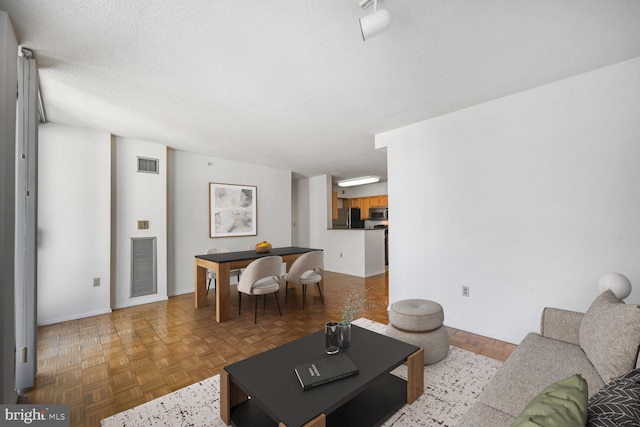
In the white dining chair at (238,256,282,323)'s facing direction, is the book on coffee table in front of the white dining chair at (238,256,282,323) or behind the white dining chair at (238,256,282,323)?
behind

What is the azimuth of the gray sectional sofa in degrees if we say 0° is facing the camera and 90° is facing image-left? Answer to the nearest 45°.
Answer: approximately 90°

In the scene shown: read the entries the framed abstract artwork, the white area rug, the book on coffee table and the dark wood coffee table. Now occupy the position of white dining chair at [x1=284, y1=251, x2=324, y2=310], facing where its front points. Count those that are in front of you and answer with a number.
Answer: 1

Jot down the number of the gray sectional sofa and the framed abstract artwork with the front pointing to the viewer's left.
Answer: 1

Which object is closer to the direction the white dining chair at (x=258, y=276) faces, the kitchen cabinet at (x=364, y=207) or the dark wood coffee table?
the kitchen cabinet

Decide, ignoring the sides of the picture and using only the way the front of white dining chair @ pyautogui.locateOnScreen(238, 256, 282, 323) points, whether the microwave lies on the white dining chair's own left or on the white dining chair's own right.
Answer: on the white dining chair's own right

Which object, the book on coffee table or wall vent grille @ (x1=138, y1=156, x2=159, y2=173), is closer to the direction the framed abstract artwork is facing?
the book on coffee table

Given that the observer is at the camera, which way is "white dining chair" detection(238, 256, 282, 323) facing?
facing away from the viewer and to the left of the viewer

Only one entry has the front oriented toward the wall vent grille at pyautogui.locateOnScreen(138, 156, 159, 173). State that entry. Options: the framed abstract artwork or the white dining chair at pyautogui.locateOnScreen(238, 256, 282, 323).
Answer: the white dining chair

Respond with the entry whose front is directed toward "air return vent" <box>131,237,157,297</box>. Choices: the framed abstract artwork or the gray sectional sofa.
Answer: the gray sectional sofa

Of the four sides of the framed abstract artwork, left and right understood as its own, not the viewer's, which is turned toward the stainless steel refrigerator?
left

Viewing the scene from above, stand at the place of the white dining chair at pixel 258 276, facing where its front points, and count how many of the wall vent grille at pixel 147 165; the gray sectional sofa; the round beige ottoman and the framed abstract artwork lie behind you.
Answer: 2

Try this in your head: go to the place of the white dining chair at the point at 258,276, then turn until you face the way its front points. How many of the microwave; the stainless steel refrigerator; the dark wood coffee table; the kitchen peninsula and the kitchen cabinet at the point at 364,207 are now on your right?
4

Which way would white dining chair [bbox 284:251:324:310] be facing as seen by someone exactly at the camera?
facing away from the viewer and to the left of the viewer
